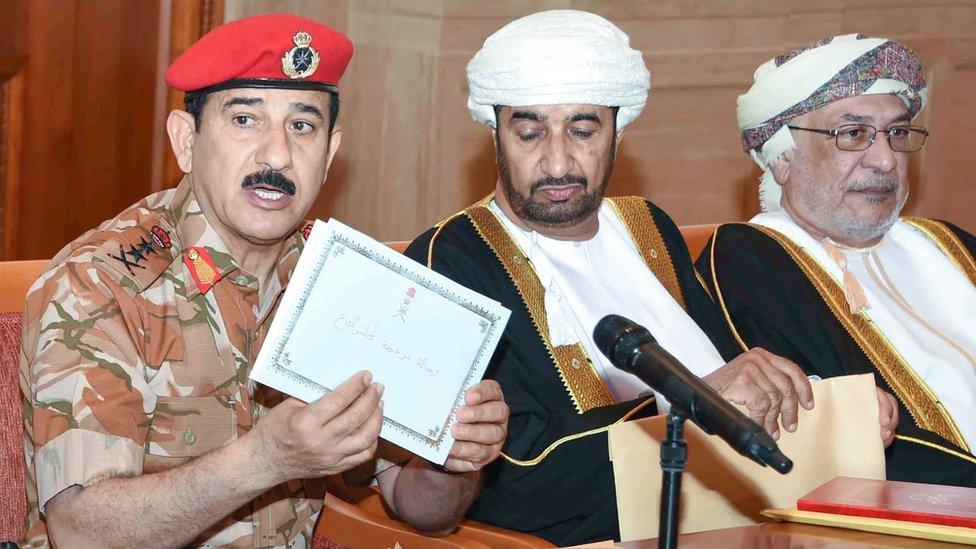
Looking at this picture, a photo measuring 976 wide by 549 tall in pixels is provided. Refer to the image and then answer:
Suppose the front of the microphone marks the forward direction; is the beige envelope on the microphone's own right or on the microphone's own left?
on the microphone's own right

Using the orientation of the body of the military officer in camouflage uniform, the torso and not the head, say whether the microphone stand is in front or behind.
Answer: in front

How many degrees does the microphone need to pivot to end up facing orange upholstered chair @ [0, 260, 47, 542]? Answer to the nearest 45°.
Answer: approximately 45° to its right

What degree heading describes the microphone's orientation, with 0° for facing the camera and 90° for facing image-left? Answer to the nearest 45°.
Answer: approximately 90°

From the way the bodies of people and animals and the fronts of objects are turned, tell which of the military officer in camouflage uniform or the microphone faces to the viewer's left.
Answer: the microphone

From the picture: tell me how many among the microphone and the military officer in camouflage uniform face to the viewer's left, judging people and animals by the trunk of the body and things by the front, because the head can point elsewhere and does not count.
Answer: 1

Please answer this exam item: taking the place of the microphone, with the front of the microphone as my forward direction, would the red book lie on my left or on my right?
on my right
